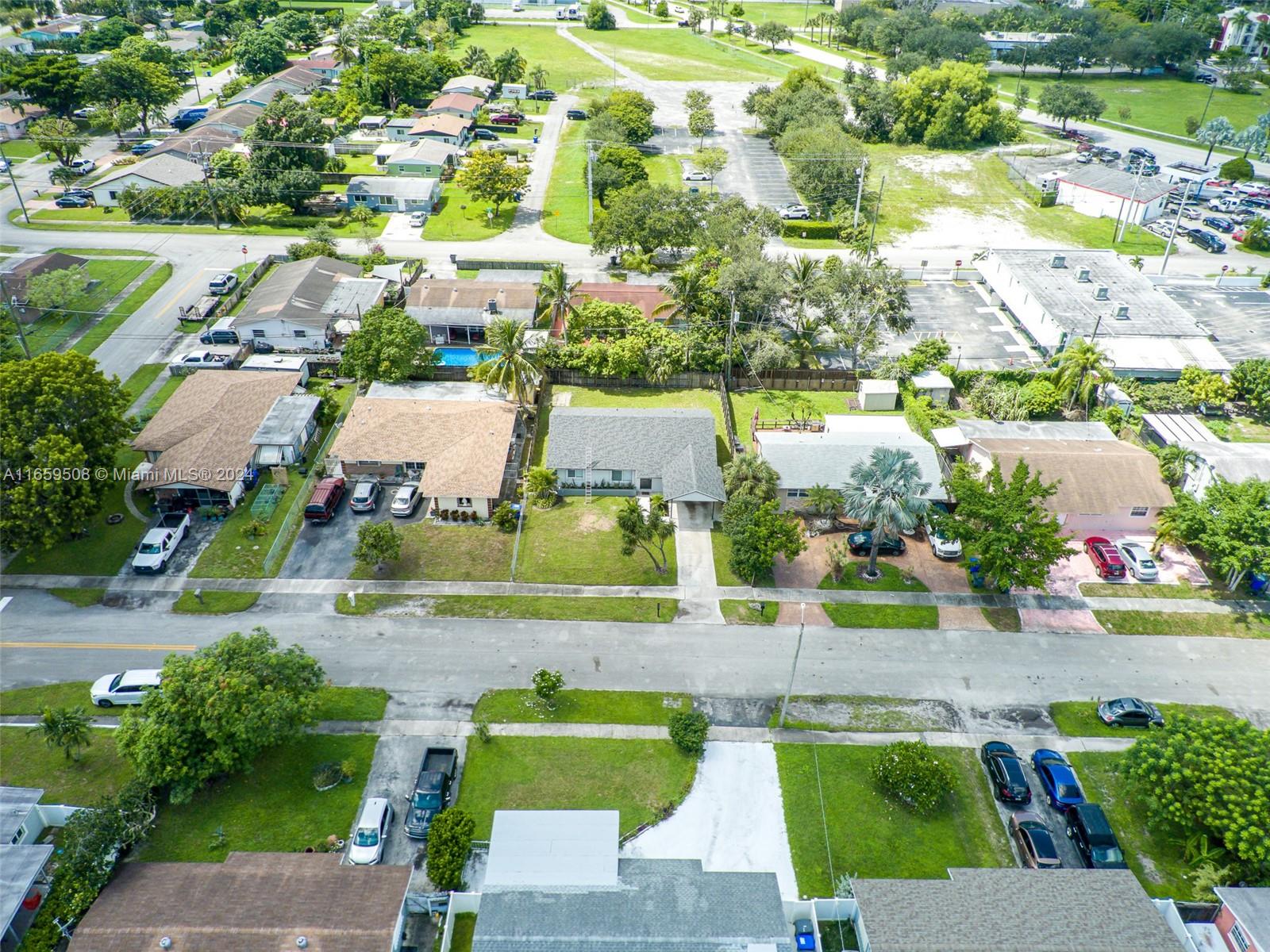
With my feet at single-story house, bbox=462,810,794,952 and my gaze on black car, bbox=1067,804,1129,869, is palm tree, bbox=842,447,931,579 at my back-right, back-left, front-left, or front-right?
front-left

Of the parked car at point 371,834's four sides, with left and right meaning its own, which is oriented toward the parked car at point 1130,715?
left

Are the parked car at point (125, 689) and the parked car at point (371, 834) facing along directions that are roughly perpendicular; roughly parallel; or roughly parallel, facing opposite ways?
roughly perpendicular

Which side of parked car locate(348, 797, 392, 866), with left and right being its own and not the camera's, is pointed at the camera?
front

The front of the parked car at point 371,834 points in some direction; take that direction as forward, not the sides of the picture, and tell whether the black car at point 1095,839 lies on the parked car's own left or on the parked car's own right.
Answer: on the parked car's own left

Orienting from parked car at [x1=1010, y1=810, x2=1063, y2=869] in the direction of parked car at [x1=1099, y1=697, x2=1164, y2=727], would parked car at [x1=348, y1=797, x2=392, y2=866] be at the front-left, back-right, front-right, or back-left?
back-left

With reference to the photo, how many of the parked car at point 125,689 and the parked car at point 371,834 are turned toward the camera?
1

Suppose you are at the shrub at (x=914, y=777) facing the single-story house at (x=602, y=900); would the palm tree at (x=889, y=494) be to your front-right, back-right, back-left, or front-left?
back-right
